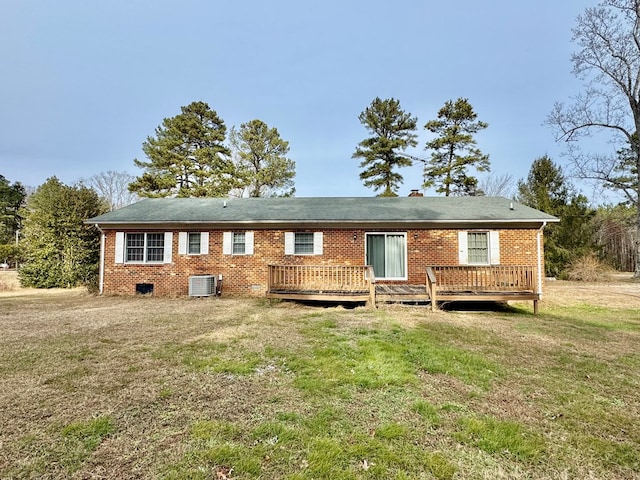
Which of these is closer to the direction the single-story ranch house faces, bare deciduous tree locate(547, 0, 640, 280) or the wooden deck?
the bare deciduous tree

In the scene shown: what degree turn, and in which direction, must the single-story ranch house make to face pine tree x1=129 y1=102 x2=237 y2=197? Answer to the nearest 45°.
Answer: approximately 45° to its left

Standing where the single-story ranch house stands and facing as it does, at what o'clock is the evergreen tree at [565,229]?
The evergreen tree is roughly at 2 o'clock from the single-story ranch house.

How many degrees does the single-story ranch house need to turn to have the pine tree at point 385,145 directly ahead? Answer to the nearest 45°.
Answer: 0° — it already faces it

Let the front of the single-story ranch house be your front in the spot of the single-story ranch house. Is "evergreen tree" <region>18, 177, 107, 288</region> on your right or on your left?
on your left

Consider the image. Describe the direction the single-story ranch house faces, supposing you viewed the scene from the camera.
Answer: facing away from the viewer

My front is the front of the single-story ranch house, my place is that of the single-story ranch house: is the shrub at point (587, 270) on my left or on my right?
on my right

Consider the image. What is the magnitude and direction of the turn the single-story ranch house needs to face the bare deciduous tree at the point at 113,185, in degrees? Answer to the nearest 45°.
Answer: approximately 45° to its left
